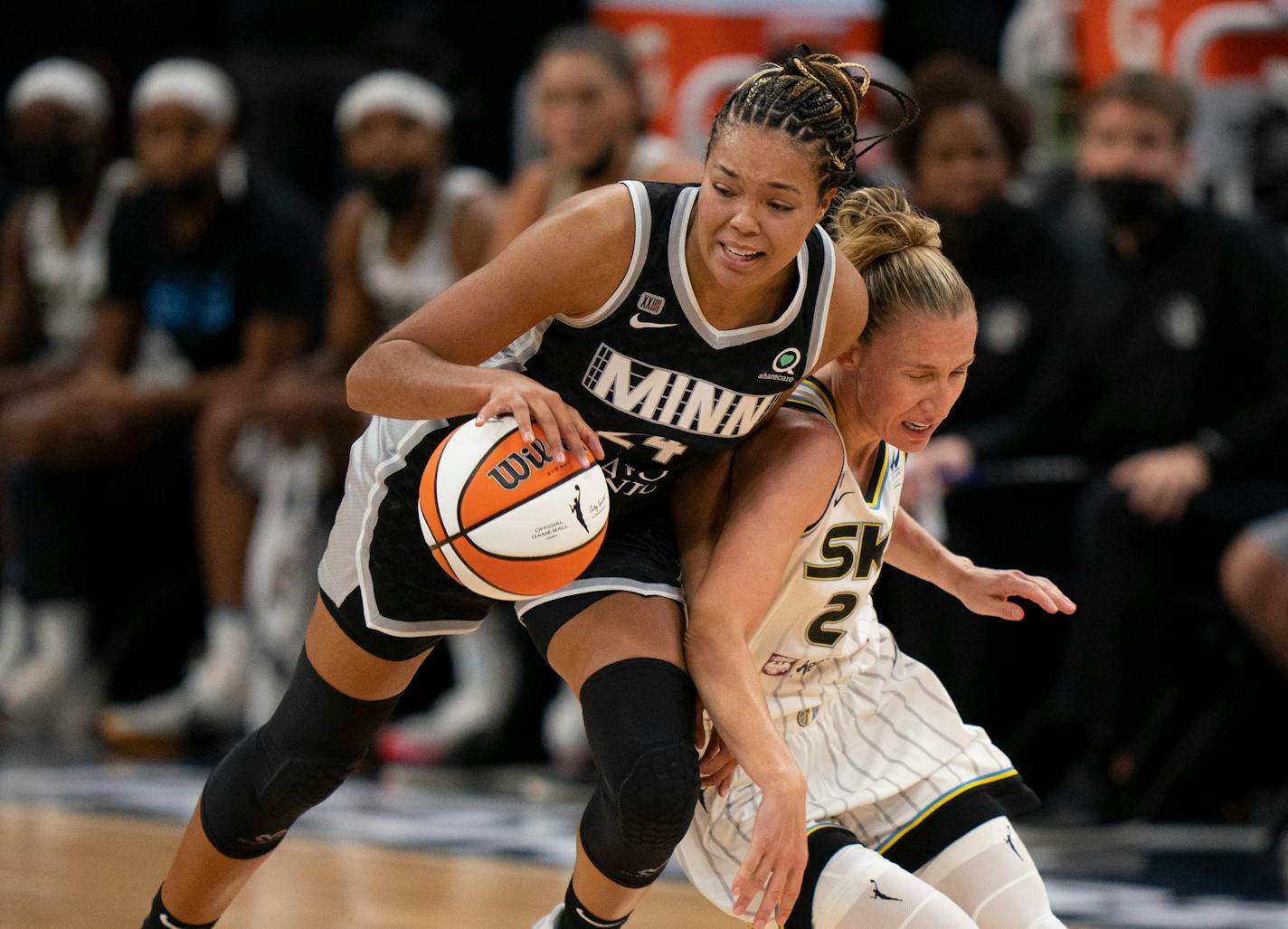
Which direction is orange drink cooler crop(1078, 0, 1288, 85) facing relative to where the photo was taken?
toward the camera

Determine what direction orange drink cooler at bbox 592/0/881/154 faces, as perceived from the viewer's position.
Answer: facing the viewer

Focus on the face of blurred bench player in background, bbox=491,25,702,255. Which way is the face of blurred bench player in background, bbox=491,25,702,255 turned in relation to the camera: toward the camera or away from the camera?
toward the camera

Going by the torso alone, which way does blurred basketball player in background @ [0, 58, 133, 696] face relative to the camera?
toward the camera

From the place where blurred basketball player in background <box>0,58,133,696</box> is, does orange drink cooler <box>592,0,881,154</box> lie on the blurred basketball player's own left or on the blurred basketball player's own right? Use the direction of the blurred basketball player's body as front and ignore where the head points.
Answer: on the blurred basketball player's own left

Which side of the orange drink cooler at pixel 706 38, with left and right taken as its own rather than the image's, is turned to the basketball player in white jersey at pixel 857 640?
front

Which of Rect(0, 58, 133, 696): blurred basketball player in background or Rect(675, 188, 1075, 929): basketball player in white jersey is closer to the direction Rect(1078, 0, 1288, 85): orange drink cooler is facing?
the basketball player in white jersey

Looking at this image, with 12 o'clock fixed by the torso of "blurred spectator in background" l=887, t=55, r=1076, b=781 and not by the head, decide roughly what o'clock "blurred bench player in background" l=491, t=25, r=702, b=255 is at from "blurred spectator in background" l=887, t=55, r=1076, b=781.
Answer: "blurred bench player in background" l=491, t=25, r=702, b=255 is roughly at 3 o'clock from "blurred spectator in background" l=887, t=55, r=1076, b=781.
